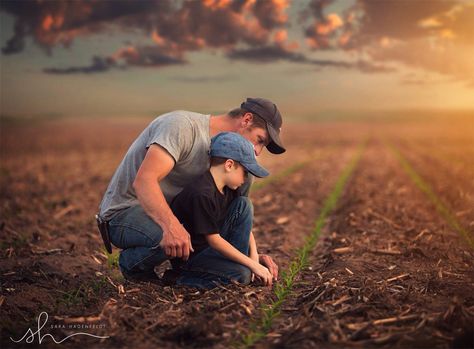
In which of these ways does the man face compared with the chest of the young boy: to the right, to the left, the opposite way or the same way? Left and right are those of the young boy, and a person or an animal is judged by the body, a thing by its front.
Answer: the same way

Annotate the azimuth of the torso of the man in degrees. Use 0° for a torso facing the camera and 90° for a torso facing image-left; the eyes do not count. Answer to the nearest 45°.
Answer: approximately 270°

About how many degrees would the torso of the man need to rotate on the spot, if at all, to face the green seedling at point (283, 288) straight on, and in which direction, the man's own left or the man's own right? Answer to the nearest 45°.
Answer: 0° — they already face it

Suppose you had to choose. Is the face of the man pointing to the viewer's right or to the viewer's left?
to the viewer's right

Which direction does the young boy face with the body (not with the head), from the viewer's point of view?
to the viewer's right

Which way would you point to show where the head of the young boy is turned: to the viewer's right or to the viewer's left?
to the viewer's right
